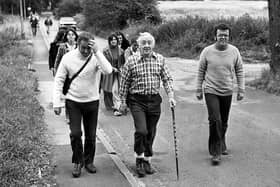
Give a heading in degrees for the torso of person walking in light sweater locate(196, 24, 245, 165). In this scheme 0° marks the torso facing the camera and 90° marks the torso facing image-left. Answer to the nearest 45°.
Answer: approximately 0°

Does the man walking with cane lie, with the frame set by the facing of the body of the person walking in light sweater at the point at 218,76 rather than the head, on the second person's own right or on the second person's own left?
on the second person's own right

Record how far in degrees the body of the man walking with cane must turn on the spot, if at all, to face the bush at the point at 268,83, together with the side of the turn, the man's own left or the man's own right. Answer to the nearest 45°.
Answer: approximately 135° to the man's own left

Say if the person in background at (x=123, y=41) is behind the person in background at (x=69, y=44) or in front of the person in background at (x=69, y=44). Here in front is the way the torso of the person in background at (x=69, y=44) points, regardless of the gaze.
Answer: behind

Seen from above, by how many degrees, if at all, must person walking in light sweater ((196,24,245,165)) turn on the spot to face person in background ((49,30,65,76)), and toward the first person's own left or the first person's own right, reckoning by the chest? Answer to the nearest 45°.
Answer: approximately 135° to the first person's own right

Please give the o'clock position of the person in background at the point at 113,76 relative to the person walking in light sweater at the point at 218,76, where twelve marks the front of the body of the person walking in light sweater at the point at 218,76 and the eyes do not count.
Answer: the person in background at the point at 113,76 is roughly at 5 o'clock from the person walking in light sweater at the point at 218,76.

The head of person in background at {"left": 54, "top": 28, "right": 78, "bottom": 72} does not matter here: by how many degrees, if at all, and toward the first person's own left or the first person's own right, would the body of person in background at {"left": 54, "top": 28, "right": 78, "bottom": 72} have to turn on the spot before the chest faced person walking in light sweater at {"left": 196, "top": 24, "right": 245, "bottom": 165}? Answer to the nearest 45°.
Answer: approximately 45° to the first person's own left

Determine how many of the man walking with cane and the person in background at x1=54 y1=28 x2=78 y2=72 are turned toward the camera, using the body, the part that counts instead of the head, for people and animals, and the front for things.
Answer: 2

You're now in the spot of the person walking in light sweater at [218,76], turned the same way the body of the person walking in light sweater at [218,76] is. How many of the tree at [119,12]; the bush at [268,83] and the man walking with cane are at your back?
2

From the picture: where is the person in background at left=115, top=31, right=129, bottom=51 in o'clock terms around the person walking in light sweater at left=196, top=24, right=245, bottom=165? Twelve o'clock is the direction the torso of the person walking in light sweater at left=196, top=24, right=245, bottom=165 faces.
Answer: the person in background at left=115, top=31, right=129, bottom=51 is roughly at 5 o'clock from the person walking in light sweater at left=196, top=24, right=245, bottom=165.
